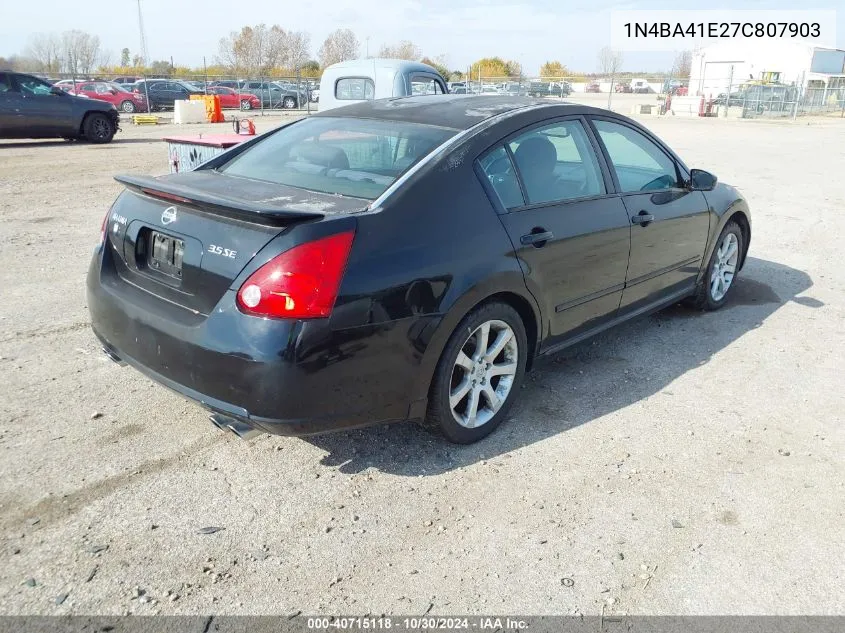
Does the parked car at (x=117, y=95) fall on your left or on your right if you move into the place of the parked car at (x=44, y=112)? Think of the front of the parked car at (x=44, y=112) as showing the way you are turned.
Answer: on your left

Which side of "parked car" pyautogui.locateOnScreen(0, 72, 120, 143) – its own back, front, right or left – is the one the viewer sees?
right

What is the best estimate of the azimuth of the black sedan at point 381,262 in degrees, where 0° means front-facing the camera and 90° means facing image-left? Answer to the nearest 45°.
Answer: approximately 225°

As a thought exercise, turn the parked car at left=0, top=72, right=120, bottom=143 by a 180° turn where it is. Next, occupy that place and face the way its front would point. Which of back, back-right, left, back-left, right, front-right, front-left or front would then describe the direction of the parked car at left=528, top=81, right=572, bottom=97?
back-right
